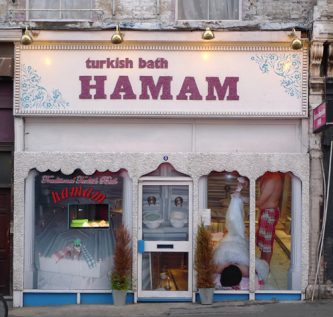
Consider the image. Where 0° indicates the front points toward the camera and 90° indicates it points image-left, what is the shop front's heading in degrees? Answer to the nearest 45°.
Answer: approximately 0°
